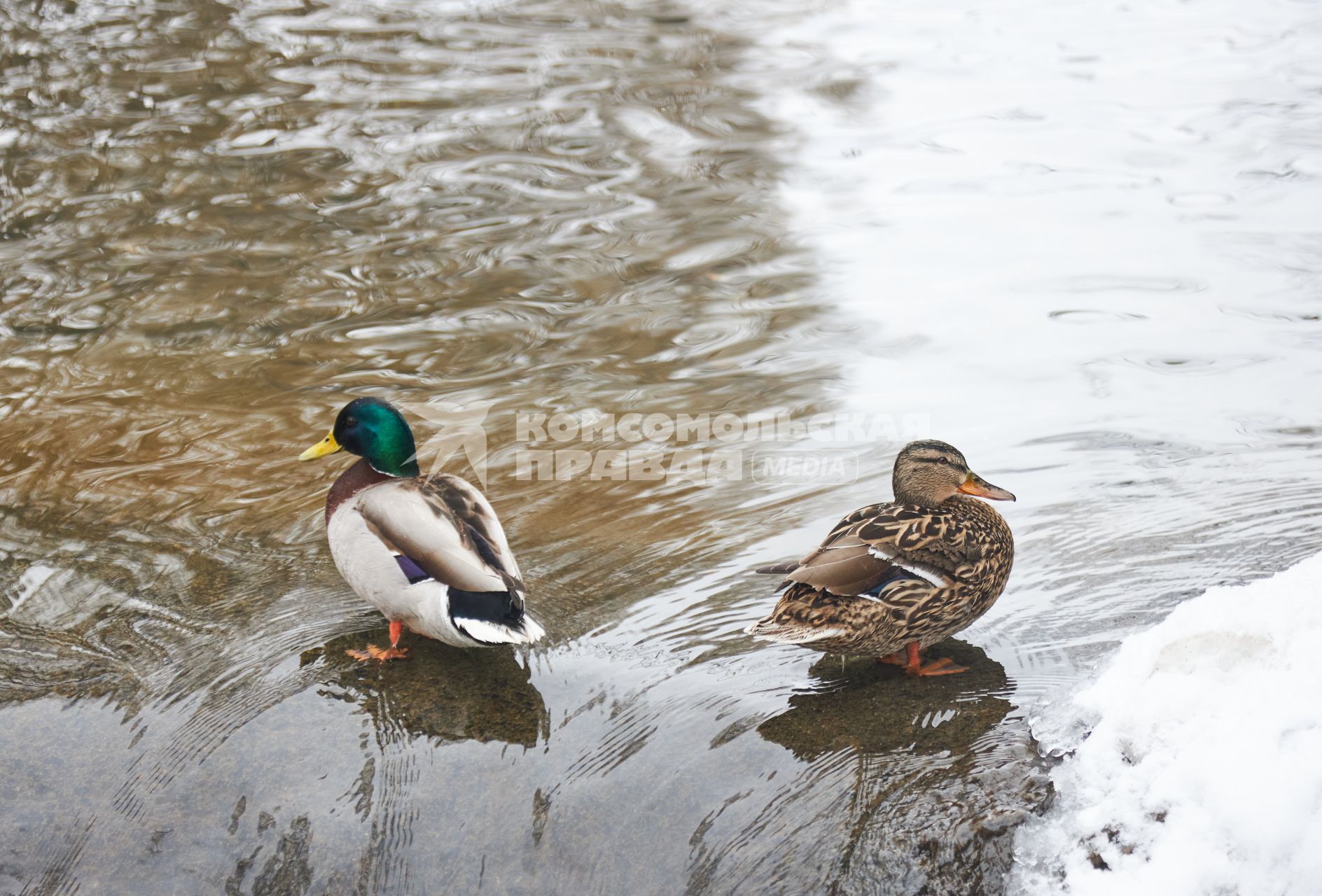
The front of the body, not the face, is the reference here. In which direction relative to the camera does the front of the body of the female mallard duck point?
to the viewer's right

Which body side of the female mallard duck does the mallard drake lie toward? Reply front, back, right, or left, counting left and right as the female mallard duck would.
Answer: back
